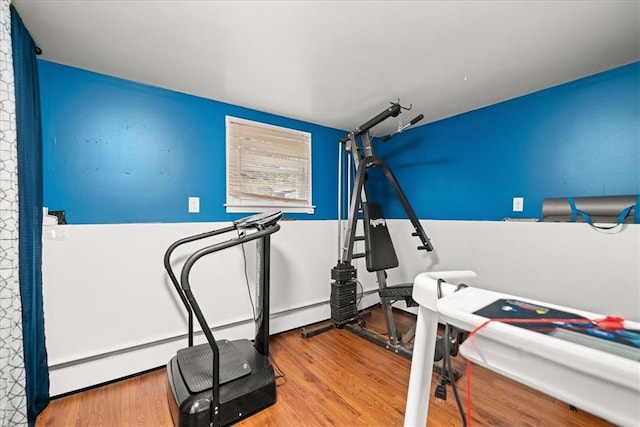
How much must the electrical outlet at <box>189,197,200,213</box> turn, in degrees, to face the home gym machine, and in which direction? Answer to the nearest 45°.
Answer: approximately 90° to its left

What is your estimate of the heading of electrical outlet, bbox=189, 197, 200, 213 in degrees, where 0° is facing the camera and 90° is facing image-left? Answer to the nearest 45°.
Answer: approximately 0°

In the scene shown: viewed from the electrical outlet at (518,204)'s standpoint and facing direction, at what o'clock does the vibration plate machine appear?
The vibration plate machine is roughly at 1 o'clock from the electrical outlet.

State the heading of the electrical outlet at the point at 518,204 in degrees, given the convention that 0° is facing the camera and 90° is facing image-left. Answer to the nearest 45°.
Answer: approximately 0°

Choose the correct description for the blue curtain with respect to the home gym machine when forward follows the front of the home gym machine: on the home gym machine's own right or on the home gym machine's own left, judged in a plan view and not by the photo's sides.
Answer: on the home gym machine's own right

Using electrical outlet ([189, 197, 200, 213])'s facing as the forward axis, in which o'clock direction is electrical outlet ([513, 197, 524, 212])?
electrical outlet ([513, 197, 524, 212]) is roughly at 10 o'clock from electrical outlet ([189, 197, 200, 213]).

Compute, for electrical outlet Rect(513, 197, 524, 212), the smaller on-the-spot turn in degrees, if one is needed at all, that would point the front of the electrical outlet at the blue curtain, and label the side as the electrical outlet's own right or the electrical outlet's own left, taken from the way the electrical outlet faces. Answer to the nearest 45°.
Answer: approximately 45° to the electrical outlet's own right

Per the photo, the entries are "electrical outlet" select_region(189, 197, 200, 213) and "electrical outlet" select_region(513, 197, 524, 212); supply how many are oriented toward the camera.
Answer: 2

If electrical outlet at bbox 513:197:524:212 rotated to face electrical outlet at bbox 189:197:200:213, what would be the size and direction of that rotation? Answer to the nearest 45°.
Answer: approximately 45° to its right

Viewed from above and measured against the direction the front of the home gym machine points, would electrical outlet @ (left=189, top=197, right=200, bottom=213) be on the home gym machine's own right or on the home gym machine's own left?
on the home gym machine's own right

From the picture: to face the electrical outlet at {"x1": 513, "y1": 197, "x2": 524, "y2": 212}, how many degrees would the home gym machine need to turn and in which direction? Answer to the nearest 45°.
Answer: approximately 45° to its left

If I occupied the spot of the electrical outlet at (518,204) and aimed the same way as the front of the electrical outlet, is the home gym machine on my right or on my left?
on my right
